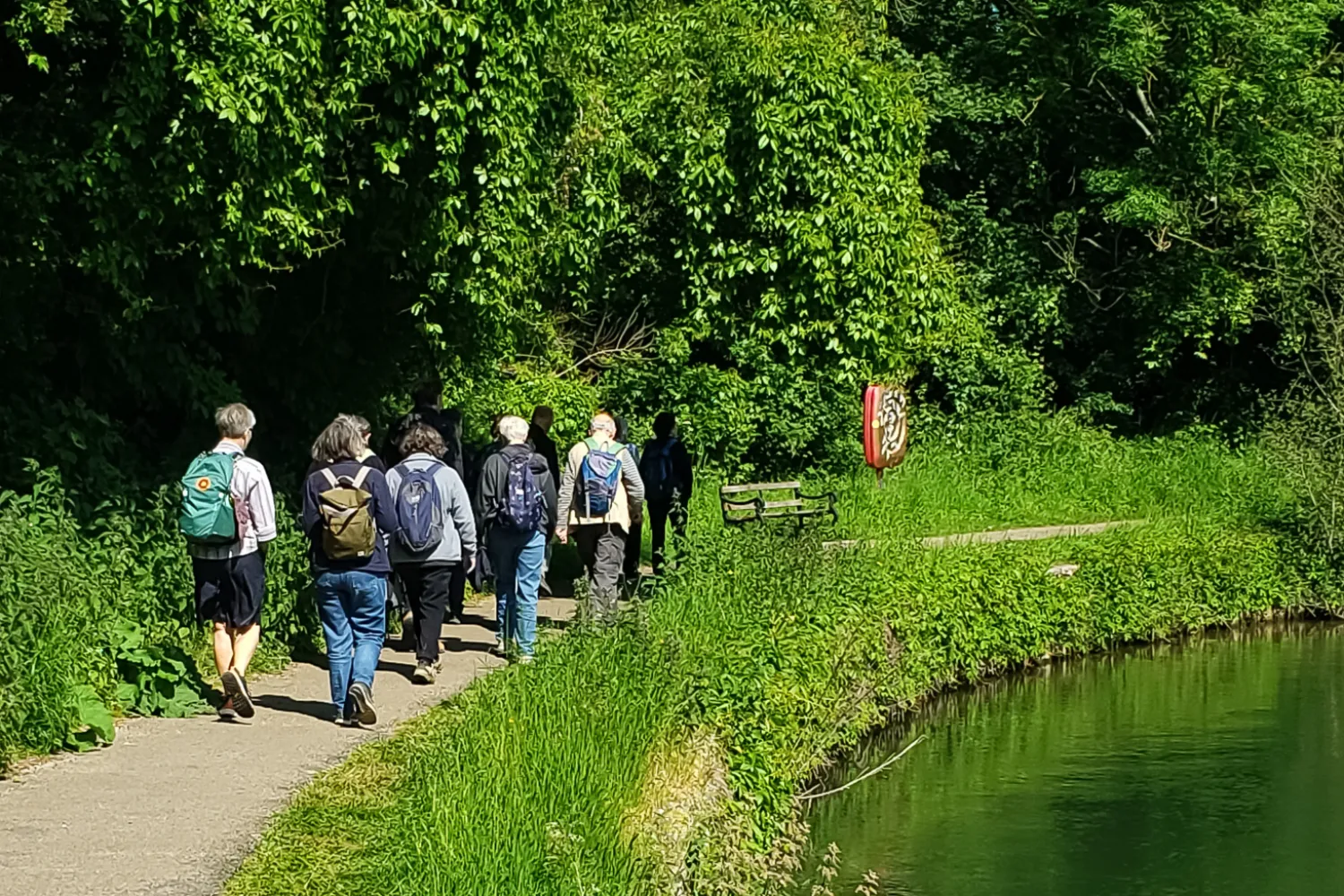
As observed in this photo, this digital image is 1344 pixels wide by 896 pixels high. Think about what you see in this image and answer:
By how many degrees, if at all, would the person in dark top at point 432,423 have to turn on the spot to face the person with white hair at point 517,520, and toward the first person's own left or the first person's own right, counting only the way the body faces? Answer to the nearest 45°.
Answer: approximately 180°

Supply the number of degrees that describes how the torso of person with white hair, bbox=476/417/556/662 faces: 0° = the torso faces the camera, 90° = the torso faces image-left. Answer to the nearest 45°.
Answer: approximately 180°

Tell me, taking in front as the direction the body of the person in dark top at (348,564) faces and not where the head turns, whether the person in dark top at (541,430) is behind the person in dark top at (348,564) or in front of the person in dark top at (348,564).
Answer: in front

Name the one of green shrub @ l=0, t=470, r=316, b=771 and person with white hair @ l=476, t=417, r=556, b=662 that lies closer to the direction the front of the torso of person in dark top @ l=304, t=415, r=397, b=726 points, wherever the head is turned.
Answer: the person with white hair

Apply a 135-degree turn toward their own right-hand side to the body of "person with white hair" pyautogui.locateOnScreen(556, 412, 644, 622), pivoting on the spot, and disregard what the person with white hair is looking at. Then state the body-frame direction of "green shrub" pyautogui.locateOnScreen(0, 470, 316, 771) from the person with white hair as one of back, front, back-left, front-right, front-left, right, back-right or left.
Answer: right

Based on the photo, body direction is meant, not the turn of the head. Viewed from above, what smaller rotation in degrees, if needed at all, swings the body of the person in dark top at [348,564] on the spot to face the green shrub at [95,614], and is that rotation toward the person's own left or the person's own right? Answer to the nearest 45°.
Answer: approximately 45° to the person's own left

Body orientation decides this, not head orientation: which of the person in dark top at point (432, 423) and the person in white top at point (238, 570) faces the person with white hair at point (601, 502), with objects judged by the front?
the person in white top

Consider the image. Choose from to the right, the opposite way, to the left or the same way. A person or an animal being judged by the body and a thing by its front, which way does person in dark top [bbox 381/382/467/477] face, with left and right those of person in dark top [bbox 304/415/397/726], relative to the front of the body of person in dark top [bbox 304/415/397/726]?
the same way

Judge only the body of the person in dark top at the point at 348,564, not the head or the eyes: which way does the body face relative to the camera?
away from the camera

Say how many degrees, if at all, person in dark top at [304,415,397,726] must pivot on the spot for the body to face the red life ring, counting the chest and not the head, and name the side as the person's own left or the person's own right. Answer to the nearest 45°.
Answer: approximately 45° to the person's own right

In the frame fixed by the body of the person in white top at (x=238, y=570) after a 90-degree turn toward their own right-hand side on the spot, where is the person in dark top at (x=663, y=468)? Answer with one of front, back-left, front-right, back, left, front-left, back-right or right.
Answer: left

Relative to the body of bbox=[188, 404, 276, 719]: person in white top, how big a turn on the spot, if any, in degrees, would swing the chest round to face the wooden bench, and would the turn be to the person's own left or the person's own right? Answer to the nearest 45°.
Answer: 0° — they already face it

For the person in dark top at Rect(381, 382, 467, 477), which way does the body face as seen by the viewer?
away from the camera

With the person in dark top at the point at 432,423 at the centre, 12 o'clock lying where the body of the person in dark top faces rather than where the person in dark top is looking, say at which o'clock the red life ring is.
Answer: The red life ring is roughly at 1 o'clock from the person in dark top.

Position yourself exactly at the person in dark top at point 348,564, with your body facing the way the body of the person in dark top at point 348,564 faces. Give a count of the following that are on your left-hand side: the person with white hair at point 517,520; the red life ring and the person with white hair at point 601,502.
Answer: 0

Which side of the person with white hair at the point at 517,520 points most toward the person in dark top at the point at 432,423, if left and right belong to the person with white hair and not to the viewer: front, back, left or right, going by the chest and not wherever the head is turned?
front

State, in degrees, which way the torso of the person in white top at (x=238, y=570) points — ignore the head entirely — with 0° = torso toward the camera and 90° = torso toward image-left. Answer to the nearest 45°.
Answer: approximately 225°

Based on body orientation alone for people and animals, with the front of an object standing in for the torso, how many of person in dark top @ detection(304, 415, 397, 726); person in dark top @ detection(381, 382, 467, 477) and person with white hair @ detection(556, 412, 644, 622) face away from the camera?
3

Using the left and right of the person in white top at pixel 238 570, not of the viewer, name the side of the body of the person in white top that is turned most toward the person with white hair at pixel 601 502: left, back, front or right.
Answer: front

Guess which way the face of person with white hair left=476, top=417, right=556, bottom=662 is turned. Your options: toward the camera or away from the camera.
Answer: away from the camera

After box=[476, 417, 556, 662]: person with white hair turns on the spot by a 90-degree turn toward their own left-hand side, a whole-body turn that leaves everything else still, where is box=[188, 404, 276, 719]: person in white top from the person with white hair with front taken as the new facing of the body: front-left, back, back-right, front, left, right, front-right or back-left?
front-left

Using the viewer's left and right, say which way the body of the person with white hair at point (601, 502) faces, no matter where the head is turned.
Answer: facing away from the viewer
